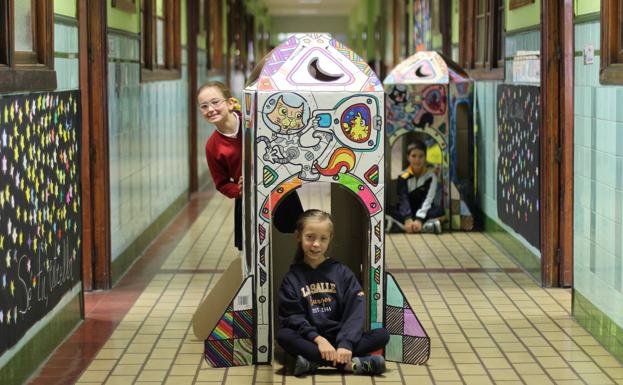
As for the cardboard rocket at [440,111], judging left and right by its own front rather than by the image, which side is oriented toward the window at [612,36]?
front

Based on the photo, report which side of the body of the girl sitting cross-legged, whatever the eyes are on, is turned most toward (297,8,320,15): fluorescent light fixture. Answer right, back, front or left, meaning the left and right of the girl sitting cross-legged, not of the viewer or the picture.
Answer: back

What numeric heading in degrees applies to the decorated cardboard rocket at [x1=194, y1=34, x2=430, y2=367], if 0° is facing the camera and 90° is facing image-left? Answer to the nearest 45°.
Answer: approximately 0°

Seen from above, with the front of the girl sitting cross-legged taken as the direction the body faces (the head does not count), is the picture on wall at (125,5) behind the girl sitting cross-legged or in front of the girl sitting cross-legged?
behind

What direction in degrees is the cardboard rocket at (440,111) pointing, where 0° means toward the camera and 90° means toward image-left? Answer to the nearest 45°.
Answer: approximately 0°

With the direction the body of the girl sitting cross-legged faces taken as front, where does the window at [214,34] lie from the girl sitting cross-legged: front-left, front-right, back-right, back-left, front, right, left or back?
back

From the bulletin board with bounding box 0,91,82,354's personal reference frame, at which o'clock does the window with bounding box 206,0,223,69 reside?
The window is roughly at 8 o'clock from the bulletin board.
